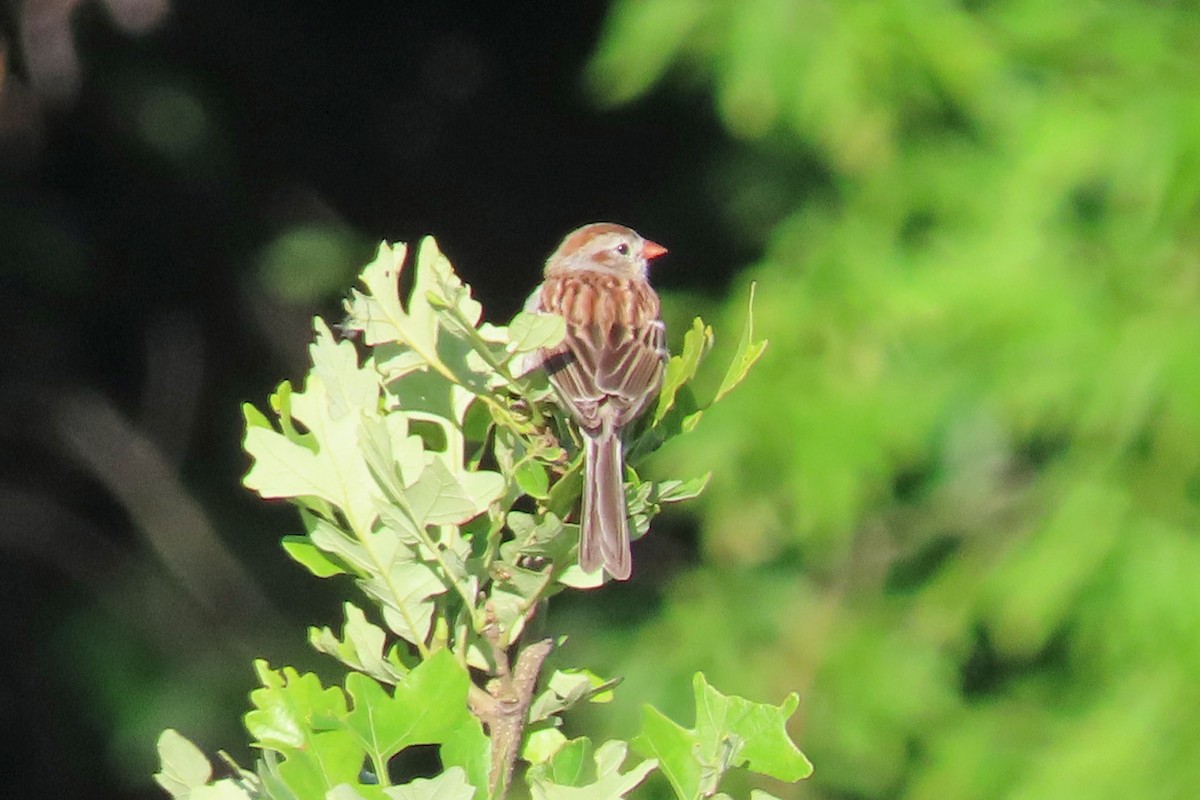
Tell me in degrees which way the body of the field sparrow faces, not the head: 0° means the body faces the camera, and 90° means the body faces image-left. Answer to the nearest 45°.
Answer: approximately 180°
